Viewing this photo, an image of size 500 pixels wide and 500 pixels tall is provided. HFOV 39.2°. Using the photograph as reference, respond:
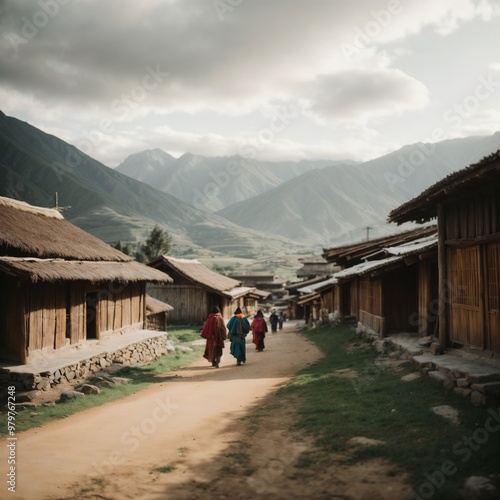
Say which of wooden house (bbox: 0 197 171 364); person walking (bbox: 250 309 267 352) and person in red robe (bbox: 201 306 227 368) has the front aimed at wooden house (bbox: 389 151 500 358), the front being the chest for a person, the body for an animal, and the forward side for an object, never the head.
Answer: wooden house (bbox: 0 197 171 364)

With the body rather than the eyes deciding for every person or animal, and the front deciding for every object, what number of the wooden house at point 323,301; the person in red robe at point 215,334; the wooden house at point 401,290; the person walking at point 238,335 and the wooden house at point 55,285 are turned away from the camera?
2

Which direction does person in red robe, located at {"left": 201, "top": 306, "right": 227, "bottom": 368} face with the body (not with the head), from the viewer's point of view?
away from the camera

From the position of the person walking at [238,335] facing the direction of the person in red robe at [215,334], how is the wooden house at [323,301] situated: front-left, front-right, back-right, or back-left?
back-right

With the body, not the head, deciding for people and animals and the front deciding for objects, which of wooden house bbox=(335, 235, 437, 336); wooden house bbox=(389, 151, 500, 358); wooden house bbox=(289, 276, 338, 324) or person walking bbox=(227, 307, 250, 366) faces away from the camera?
the person walking

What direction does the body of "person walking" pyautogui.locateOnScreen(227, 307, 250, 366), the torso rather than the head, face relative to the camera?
away from the camera

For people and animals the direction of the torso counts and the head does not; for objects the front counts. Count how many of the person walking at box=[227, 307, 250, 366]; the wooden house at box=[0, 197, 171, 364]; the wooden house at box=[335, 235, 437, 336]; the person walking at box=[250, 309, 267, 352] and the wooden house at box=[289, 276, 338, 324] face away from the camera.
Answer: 2

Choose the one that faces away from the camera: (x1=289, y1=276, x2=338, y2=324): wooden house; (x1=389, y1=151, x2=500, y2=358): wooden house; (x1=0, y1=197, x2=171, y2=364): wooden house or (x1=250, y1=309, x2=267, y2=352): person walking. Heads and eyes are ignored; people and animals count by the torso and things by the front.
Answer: the person walking

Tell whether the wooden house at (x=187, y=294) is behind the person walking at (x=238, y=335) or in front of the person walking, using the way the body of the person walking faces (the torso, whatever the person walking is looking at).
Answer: in front

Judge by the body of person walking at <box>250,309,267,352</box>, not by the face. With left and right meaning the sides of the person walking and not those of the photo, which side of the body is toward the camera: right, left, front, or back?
back

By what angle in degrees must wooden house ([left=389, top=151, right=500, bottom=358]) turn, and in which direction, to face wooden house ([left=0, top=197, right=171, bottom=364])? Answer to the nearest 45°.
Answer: approximately 45° to its right

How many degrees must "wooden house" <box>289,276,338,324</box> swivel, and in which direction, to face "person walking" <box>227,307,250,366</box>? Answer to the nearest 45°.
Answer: approximately 45° to its left

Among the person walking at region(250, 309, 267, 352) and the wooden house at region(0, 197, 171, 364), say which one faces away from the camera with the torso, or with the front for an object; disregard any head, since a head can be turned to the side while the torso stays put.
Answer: the person walking

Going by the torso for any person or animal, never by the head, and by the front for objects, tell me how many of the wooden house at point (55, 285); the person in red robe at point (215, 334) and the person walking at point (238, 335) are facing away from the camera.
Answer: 2

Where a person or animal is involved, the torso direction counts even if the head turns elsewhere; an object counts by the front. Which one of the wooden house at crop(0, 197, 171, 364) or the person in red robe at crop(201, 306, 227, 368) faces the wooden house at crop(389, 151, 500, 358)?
the wooden house at crop(0, 197, 171, 364)
